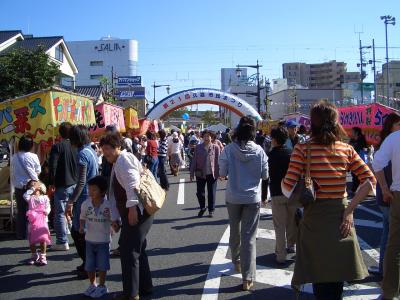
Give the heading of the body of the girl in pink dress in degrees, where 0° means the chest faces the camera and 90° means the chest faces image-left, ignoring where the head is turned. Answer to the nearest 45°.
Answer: approximately 0°

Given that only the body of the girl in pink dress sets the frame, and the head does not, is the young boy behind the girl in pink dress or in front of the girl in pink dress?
in front

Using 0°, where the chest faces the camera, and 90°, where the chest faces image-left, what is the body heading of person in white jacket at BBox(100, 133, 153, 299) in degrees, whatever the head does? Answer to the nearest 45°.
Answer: approximately 90°

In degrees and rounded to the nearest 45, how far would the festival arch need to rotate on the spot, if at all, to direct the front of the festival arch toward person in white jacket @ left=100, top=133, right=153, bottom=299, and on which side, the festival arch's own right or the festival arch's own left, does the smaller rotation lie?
0° — it already faces them

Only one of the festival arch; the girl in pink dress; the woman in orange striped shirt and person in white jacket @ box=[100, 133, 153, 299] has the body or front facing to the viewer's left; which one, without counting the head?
the person in white jacket

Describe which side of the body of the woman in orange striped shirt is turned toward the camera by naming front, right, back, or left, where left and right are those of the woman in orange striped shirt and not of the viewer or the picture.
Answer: back

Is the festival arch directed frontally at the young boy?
yes

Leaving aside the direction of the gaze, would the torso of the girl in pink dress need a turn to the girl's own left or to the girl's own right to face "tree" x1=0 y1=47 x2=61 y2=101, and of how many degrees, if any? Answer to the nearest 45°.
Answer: approximately 180°

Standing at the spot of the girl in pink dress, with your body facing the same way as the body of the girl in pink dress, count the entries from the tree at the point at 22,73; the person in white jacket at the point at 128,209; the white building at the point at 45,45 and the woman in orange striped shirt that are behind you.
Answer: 2

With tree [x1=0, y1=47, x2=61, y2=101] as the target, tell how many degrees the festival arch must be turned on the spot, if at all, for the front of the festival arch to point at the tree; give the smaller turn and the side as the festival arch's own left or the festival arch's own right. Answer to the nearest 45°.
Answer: approximately 45° to the festival arch's own right

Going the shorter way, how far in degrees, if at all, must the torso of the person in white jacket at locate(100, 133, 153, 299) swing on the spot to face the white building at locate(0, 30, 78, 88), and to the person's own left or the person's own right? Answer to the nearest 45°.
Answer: approximately 90° to the person's own right
